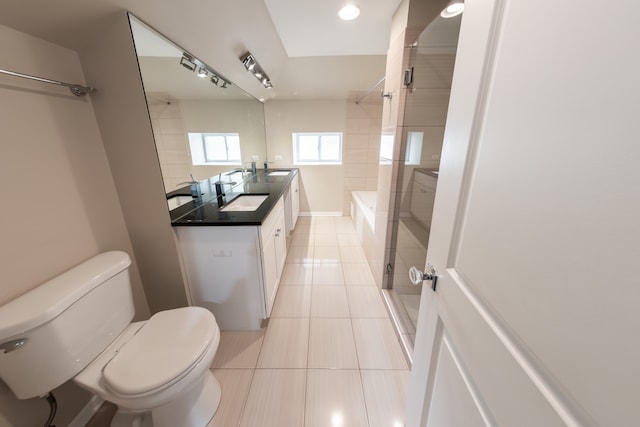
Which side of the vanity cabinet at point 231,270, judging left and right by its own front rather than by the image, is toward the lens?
right

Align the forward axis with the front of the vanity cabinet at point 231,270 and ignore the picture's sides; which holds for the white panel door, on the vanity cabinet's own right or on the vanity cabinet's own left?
on the vanity cabinet's own right

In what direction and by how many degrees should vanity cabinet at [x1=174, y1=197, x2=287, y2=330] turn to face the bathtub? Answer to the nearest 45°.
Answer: approximately 45° to its left

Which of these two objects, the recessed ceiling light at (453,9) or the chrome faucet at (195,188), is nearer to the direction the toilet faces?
the recessed ceiling light

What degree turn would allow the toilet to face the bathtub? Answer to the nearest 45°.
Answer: approximately 45° to its left

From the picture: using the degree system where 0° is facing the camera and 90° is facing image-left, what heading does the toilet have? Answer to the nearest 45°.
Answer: approximately 315°
